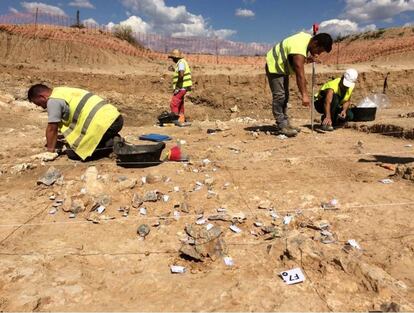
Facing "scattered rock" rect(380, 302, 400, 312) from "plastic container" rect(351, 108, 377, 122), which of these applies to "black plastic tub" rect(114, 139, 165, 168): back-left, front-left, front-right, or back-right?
front-right

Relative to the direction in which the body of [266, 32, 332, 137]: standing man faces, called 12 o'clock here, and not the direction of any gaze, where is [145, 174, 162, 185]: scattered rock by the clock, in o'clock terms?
The scattered rock is roughly at 4 o'clock from the standing man.

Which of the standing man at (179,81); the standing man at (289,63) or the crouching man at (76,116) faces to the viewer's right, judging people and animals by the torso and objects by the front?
the standing man at (289,63)

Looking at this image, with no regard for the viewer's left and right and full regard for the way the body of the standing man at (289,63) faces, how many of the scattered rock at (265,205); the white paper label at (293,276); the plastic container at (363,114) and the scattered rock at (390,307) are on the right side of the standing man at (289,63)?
3

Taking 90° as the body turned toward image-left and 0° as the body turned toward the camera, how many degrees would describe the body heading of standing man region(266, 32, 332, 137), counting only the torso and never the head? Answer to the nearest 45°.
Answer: approximately 270°

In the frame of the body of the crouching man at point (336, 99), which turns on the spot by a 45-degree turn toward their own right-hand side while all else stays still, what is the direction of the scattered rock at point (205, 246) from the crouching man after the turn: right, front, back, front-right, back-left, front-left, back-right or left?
front

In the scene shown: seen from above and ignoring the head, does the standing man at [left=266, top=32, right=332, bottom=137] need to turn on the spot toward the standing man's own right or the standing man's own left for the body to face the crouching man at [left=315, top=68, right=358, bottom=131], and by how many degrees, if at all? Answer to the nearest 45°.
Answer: approximately 45° to the standing man's own left

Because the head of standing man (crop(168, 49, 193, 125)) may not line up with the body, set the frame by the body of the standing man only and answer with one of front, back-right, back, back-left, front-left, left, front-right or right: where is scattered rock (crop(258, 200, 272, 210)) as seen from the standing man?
left

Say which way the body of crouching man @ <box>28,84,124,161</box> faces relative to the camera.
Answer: to the viewer's left

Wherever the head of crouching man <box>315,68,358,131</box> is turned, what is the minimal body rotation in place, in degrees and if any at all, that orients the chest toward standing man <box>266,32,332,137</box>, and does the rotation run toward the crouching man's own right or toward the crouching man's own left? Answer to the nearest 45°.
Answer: approximately 90° to the crouching man's own right
